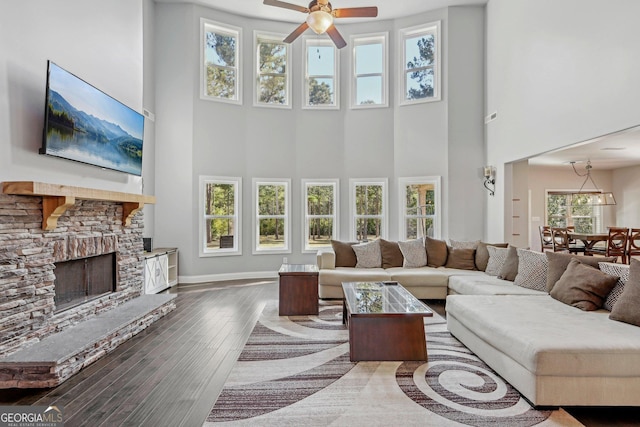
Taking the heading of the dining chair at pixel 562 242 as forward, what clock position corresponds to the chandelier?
The chandelier is roughly at 11 o'clock from the dining chair.

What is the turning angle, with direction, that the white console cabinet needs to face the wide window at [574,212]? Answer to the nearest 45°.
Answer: approximately 45° to its left

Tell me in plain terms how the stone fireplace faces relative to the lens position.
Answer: facing the viewer and to the right of the viewer

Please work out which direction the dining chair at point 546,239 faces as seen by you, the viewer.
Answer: facing away from the viewer and to the right of the viewer

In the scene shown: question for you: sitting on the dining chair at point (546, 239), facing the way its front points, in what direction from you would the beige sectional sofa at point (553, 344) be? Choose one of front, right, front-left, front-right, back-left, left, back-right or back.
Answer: back-right

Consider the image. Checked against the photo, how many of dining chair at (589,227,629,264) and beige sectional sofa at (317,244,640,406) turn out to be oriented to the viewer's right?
0

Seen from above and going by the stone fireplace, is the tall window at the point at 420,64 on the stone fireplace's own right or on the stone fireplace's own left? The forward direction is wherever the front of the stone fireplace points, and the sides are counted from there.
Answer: on the stone fireplace's own left

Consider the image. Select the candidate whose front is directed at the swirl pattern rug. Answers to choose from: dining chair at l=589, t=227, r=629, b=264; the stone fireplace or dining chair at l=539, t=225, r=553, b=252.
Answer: the stone fireplace

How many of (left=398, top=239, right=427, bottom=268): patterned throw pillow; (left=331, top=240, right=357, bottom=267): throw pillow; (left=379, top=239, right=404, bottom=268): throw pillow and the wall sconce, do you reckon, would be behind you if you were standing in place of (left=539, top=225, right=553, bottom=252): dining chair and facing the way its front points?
4

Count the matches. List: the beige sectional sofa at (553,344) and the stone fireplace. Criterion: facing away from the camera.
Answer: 0

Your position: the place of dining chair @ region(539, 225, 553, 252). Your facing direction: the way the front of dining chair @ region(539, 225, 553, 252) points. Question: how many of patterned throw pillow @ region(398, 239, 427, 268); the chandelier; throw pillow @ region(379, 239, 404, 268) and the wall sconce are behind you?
3
